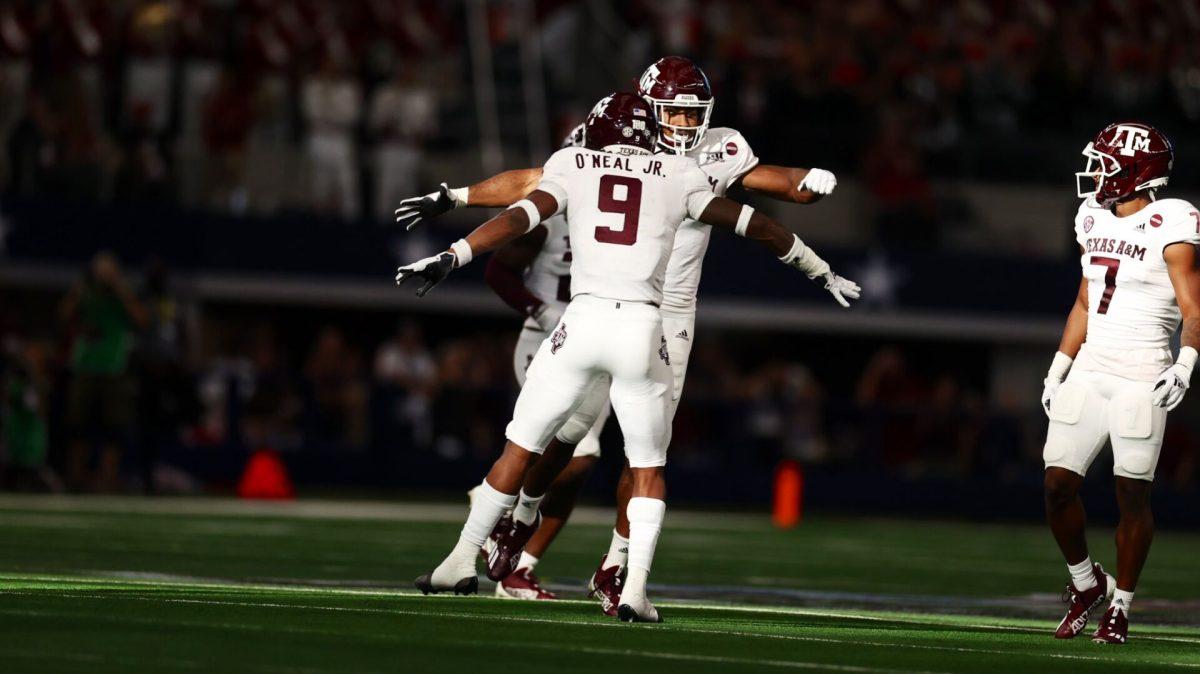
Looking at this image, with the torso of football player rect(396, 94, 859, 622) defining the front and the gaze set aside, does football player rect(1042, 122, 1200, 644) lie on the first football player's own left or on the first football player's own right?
on the first football player's own right

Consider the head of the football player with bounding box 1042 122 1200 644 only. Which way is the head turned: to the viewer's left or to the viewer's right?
to the viewer's left

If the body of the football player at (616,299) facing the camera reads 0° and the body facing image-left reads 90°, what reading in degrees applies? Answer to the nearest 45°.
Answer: approximately 180°

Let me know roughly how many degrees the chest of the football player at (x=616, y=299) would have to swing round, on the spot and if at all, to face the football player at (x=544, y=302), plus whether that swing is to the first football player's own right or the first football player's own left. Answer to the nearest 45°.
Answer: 0° — they already face them
